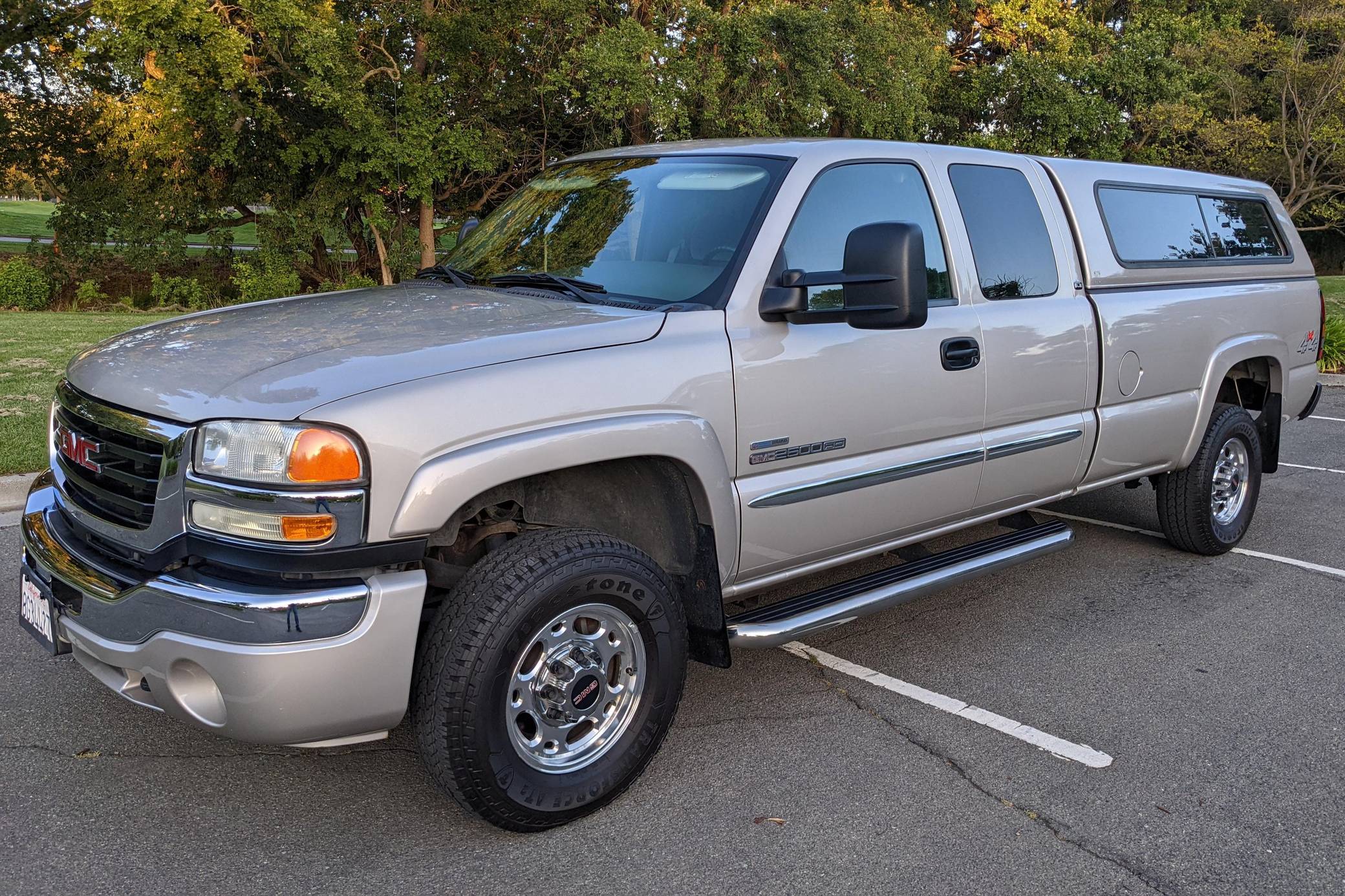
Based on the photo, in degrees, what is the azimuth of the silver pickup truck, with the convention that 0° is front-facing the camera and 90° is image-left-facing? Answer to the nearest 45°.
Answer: approximately 45°

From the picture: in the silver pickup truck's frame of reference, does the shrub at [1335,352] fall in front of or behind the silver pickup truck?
behind

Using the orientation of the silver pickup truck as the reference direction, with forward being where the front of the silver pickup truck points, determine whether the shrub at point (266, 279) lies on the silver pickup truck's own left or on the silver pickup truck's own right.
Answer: on the silver pickup truck's own right

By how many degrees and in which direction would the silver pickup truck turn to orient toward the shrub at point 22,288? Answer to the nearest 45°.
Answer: approximately 90° to its right

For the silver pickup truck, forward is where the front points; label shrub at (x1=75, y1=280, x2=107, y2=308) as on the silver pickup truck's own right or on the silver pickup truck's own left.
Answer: on the silver pickup truck's own right

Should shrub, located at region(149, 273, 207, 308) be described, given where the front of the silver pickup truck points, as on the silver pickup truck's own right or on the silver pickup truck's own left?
on the silver pickup truck's own right
